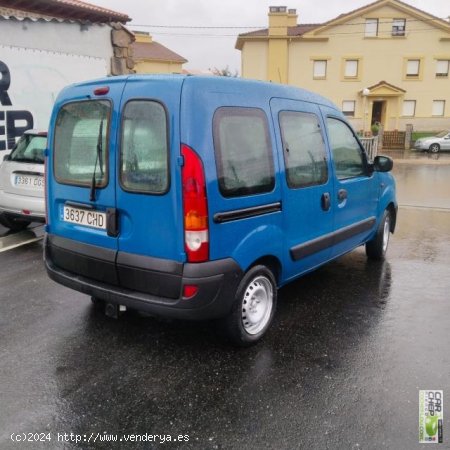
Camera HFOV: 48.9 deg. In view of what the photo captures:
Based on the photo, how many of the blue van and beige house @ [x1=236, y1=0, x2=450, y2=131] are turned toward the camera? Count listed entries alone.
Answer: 1

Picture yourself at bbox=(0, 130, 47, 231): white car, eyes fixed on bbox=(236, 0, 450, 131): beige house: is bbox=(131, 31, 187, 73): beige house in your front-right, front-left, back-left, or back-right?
front-left

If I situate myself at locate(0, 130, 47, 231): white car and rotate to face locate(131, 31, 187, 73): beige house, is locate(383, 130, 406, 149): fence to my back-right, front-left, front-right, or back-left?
front-right

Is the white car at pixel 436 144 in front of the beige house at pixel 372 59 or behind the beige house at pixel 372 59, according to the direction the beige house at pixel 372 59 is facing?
in front

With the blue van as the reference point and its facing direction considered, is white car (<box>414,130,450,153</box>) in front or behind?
in front

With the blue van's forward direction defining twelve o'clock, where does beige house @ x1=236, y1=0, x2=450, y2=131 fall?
The beige house is roughly at 11 o'clock from the blue van.

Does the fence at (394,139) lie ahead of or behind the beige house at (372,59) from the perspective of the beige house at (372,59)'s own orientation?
ahead

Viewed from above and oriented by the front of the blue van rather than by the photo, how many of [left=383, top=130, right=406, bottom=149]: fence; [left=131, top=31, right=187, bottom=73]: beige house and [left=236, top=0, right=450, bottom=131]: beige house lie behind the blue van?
0

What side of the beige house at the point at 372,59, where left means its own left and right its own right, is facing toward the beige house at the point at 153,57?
right

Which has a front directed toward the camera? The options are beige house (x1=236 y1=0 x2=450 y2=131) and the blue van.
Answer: the beige house

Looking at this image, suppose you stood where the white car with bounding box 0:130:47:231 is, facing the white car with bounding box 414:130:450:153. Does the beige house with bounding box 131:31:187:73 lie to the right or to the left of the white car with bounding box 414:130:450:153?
left

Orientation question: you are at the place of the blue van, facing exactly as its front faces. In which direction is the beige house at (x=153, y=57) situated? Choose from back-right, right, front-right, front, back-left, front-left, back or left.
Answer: front-left

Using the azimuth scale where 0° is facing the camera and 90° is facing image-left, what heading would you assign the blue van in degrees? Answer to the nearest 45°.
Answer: approximately 225°

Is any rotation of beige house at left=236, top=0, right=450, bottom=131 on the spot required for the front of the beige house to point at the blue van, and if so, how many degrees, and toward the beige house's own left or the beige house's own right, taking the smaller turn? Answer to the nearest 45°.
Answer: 0° — it already faces it

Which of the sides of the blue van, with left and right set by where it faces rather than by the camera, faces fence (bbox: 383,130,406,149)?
front

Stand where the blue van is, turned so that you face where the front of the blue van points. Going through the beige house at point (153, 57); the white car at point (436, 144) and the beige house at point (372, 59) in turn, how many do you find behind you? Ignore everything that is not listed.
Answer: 0

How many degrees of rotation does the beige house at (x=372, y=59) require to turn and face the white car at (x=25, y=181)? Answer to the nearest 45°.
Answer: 0° — it already faces it

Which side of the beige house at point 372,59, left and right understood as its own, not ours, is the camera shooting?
front
